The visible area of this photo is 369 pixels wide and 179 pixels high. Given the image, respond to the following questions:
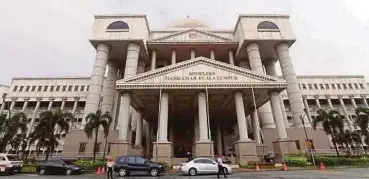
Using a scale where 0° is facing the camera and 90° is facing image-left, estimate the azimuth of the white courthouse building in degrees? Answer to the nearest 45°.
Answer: approximately 0°

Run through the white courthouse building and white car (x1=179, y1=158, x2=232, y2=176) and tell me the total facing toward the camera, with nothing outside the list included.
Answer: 1

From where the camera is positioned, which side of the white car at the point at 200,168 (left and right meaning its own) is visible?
right

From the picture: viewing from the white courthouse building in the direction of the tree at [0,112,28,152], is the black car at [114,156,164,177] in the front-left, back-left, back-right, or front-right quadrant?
front-left

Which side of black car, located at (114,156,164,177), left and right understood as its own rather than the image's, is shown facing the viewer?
right

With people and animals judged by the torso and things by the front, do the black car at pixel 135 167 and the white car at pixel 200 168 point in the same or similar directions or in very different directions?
same or similar directions
